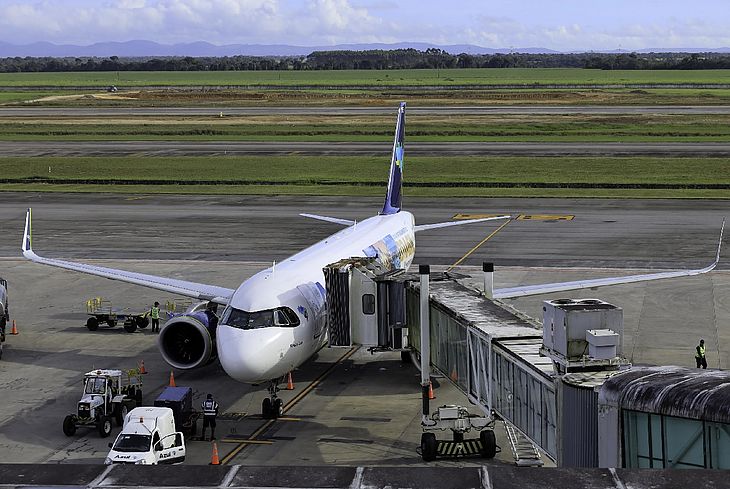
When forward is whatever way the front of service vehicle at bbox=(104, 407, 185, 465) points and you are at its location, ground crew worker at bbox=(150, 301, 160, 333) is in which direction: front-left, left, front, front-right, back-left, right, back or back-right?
back-right

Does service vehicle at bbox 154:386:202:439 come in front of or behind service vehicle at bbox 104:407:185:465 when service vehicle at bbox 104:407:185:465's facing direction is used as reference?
behind

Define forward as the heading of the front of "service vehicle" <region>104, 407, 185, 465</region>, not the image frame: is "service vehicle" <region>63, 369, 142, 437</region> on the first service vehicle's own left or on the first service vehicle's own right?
on the first service vehicle's own right

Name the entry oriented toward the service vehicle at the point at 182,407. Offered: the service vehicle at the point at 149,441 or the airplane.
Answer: the airplane

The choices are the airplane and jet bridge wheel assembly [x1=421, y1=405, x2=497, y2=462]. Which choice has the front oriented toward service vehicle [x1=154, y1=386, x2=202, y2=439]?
the airplane

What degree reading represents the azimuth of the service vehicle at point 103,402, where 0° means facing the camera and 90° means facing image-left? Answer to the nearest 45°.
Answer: approximately 45°
